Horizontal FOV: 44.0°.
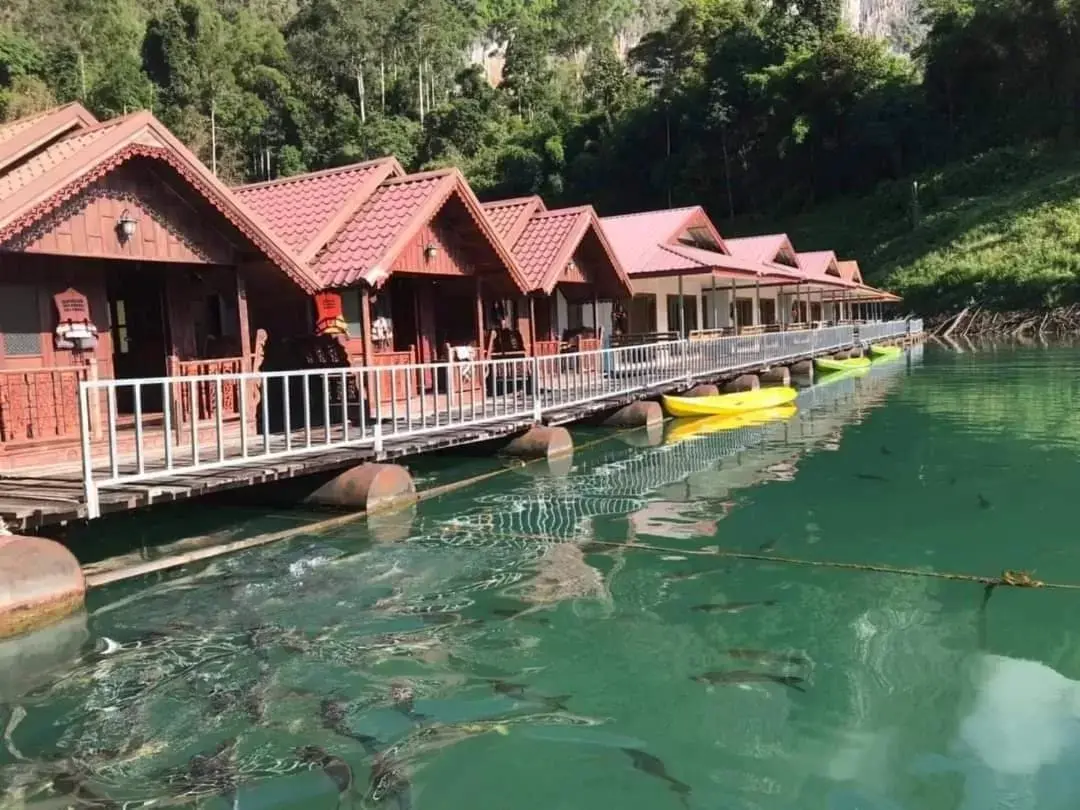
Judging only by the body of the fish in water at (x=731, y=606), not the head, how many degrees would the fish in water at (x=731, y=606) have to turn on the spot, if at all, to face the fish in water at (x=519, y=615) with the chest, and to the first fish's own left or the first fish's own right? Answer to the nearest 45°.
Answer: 0° — it already faces it

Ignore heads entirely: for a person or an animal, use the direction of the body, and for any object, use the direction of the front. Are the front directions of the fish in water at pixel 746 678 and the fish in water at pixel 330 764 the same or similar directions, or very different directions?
same or similar directions

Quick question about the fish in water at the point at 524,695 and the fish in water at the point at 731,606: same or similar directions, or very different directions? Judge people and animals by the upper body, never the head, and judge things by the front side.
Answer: same or similar directions

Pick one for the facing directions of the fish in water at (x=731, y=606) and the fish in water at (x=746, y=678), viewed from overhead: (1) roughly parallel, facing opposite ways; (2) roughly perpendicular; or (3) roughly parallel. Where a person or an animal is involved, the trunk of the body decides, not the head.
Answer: roughly parallel

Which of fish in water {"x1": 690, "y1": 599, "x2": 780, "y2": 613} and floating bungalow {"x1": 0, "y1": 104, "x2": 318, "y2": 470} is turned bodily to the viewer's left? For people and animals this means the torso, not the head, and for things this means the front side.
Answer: the fish in water

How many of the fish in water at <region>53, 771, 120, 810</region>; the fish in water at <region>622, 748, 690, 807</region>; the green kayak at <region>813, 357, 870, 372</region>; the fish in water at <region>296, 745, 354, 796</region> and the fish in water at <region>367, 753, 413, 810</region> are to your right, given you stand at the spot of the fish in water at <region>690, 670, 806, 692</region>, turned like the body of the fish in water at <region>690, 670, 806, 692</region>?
1

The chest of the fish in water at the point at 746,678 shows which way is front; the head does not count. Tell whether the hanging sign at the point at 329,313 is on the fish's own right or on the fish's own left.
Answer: on the fish's own right

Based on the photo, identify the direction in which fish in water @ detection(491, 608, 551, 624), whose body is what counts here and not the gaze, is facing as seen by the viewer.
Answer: to the viewer's left

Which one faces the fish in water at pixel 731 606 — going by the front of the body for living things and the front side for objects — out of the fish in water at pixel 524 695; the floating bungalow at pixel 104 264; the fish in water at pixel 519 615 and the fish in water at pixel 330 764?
the floating bungalow

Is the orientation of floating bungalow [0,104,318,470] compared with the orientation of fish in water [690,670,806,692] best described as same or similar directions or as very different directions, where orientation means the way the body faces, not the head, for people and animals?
very different directions

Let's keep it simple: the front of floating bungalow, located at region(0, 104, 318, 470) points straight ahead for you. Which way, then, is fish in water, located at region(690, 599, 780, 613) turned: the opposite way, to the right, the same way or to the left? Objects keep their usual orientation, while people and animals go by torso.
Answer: the opposite way

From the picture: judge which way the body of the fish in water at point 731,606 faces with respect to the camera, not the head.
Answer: to the viewer's left

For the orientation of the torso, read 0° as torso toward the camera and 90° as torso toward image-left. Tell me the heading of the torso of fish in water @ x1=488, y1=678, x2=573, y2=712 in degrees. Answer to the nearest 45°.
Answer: approximately 90°

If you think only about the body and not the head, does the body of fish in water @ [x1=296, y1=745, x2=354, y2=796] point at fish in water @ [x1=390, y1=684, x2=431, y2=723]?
no

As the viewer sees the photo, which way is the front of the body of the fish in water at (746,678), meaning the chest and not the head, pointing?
to the viewer's left

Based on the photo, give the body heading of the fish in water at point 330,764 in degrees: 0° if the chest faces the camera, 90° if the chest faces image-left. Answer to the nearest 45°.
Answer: approximately 135°

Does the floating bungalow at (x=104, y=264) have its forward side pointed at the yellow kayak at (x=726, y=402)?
no

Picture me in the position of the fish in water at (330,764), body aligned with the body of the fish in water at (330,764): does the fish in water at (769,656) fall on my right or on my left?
on my right

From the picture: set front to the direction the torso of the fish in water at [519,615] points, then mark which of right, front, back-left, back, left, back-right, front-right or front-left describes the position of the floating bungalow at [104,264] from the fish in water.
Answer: front-right

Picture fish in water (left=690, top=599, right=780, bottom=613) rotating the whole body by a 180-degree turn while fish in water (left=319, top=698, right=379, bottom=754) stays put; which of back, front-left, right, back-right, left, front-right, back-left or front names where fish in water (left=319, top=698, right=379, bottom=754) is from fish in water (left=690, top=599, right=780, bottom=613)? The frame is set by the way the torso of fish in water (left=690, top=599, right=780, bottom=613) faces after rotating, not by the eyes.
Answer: back-right
